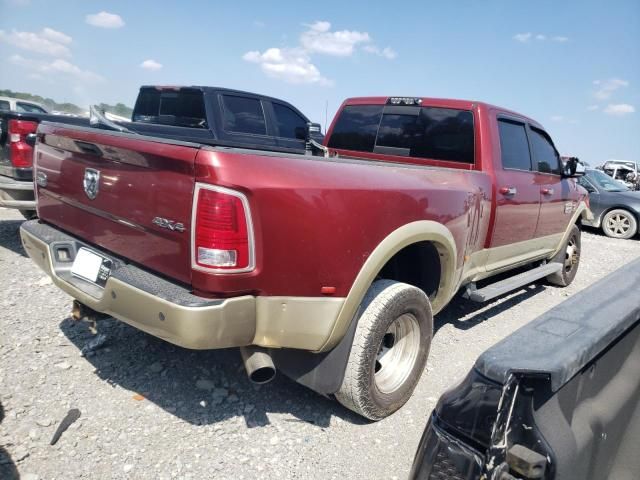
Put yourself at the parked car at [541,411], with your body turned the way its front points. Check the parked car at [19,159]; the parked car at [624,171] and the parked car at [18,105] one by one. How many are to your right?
0

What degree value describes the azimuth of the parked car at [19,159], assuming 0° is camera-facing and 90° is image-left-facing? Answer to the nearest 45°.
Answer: approximately 225°

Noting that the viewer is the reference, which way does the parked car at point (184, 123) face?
facing away from the viewer and to the right of the viewer

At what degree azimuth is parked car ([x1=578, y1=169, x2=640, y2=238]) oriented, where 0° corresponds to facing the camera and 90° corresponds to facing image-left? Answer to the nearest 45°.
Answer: approximately 315°

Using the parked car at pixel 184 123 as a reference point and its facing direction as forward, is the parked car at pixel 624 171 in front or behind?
in front

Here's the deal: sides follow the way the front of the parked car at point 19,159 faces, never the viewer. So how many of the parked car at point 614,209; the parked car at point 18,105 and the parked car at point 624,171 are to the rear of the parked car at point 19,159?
0

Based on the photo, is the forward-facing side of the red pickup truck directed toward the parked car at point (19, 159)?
no

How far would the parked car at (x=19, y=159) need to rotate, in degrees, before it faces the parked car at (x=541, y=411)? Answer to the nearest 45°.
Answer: approximately 135° to its right

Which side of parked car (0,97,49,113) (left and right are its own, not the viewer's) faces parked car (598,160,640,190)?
front

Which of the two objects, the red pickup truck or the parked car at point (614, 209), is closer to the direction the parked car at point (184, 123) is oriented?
the parked car

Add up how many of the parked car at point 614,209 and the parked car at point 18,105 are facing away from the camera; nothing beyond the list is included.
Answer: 0

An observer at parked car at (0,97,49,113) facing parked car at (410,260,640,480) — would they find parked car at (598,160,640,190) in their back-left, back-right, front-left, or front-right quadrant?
front-left

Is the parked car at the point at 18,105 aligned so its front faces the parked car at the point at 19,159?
no

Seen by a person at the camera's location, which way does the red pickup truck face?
facing away from the viewer and to the right of the viewer

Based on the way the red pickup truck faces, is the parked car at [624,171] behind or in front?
in front

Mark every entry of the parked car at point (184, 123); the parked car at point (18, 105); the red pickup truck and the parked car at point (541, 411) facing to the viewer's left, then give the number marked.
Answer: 0

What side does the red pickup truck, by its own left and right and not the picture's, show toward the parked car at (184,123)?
left

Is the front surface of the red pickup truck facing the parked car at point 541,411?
no

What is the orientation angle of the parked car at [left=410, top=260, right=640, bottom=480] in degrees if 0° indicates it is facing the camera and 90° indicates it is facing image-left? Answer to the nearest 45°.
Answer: approximately 225°
